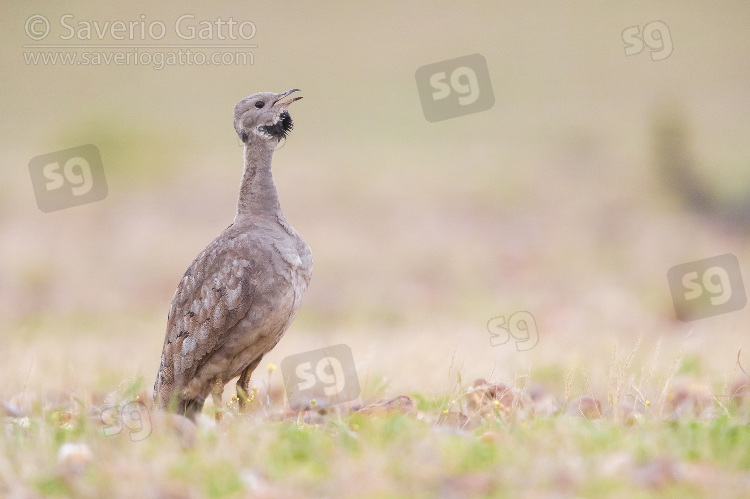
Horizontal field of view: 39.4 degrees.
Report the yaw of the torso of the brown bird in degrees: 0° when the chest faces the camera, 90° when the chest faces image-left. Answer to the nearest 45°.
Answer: approximately 270°

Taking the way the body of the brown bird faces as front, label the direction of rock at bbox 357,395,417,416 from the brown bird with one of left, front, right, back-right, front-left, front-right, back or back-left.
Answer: front-right
